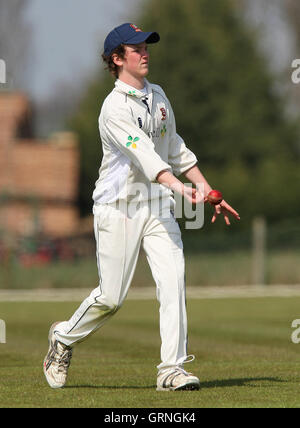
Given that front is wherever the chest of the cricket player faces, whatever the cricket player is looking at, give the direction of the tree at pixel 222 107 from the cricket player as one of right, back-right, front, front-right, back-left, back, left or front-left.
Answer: back-left

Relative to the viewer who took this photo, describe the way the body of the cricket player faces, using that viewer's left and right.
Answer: facing the viewer and to the right of the viewer
